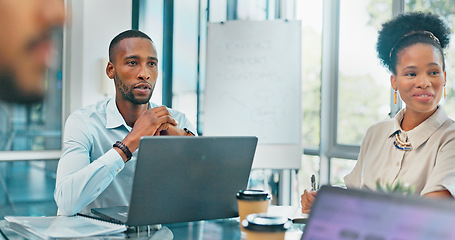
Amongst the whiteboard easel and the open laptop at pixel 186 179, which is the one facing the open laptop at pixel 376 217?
the whiteboard easel

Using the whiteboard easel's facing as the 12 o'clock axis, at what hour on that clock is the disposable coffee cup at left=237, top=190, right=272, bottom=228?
The disposable coffee cup is roughly at 12 o'clock from the whiteboard easel.

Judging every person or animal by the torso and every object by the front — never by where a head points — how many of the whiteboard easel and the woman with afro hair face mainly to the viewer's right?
0

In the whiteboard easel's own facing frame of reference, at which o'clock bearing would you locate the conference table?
The conference table is roughly at 12 o'clock from the whiteboard easel.

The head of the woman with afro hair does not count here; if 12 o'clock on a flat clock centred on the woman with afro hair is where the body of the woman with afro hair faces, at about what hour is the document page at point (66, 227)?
The document page is roughly at 12 o'clock from the woman with afro hair.

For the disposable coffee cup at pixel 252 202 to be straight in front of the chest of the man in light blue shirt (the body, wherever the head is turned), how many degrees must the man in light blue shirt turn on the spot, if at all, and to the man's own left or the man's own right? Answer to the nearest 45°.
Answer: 0° — they already face it

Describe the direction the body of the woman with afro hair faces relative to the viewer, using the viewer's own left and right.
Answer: facing the viewer and to the left of the viewer

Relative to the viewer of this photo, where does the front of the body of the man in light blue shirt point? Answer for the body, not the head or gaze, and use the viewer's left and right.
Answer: facing the viewer and to the right of the viewer

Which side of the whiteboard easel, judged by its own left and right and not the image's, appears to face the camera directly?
front

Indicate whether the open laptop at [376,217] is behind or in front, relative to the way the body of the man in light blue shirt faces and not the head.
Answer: in front

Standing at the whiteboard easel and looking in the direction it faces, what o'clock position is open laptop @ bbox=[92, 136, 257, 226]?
The open laptop is roughly at 12 o'clock from the whiteboard easel.
